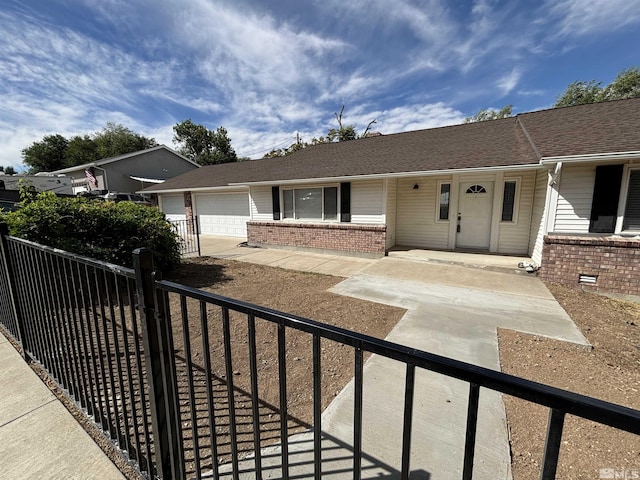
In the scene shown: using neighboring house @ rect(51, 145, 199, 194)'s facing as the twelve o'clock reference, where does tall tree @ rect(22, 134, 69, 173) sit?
The tall tree is roughly at 4 o'clock from the neighboring house.

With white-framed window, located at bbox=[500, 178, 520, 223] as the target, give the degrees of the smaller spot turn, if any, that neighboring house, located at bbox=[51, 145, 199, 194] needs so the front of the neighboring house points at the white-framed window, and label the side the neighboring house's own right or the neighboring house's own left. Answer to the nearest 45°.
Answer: approximately 45° to the neighboring house's own left

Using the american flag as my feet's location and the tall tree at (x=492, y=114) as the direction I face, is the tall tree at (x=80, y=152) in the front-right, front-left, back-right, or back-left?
back-left

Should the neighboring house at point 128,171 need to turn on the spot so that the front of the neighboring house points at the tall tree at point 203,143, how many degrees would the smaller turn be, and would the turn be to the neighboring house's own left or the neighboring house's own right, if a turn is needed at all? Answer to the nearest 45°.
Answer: approximately 180°

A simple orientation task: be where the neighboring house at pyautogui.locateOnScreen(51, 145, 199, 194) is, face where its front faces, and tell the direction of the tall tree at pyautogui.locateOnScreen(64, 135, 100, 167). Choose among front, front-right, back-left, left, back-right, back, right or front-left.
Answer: back-right

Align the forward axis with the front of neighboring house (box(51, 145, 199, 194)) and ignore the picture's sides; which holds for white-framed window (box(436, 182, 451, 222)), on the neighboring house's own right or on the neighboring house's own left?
on the neighboring house's own left

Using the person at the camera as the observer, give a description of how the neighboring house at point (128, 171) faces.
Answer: facing the viewer and to the left of the viewer

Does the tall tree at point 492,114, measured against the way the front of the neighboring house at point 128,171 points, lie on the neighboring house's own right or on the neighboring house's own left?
on the neighboring house's own left

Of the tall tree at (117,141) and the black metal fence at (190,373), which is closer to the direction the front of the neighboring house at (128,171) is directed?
the black metal fence

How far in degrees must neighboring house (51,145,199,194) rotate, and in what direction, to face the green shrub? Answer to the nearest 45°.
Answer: approximately 45° to its left

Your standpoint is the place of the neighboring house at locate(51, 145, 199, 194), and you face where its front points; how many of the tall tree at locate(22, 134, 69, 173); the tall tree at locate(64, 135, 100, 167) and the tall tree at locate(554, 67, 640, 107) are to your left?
1

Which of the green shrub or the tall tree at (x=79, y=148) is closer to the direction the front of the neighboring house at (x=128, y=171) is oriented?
the green shrub

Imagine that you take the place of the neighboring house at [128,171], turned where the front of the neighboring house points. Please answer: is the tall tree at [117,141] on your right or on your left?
on your right

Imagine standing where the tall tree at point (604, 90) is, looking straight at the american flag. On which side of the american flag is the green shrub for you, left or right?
left
